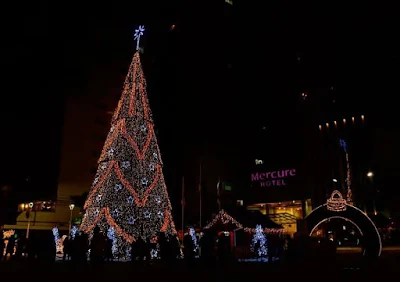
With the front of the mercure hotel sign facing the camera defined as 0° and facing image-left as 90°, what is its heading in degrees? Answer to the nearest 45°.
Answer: approximately 45°

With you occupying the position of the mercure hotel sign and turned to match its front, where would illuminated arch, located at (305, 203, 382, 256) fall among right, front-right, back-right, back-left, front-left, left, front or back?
front-left

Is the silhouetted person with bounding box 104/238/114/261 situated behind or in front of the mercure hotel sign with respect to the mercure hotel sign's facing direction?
in front

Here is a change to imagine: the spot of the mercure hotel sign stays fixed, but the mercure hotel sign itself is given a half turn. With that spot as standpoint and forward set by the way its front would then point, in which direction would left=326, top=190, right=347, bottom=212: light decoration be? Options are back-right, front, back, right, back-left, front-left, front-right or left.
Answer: back-right

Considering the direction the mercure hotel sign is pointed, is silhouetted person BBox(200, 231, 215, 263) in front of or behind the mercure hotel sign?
in front

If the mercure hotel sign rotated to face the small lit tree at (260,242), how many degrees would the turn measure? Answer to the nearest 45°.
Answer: approximately 45° to its left
